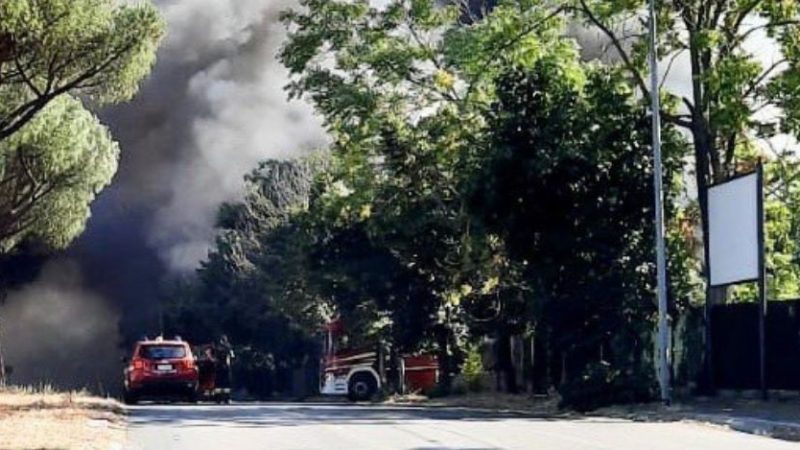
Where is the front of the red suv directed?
away from the camera

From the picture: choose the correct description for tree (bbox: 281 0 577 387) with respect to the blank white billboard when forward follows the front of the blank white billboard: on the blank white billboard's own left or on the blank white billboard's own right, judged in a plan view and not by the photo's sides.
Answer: on the blank white billboard's own right

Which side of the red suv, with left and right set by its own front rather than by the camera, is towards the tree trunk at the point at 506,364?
right

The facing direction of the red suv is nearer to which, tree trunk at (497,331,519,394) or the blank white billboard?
the tree trunk

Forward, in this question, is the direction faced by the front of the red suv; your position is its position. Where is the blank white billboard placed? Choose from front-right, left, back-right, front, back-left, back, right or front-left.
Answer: back-right

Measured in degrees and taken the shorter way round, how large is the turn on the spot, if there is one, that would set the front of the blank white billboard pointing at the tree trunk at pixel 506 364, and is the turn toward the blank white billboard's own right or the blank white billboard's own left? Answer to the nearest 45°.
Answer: approximately 90° to the blank white billboard's own right

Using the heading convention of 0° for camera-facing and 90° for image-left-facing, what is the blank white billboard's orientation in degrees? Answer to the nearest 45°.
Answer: approximately 45°

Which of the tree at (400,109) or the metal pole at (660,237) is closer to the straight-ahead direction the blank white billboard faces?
the metal pole

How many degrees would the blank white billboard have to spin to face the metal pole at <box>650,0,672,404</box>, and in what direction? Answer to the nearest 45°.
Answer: approximately 45° to its right

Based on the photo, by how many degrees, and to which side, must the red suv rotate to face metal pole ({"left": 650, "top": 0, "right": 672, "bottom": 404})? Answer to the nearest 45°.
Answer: approximately 135° to its right

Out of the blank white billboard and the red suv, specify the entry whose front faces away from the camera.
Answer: the red suv

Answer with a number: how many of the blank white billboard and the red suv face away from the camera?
1

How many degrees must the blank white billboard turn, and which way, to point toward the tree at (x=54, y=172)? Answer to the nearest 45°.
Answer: approximately 45° to its right

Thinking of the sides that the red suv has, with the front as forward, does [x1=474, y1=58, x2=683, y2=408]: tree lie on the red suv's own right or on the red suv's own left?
on the red suv's own right
